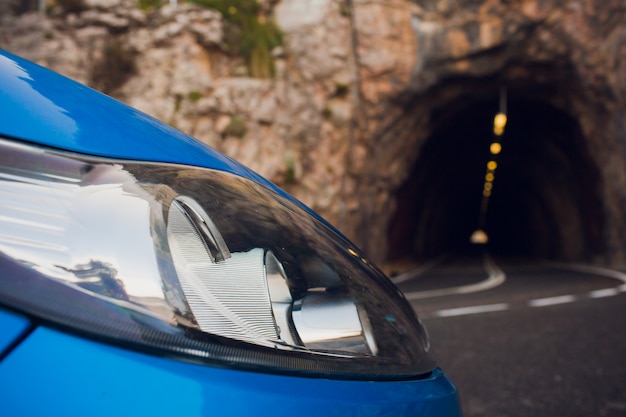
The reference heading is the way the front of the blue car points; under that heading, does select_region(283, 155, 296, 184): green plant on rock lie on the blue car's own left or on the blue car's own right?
on the blue car's own left
